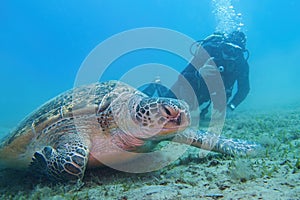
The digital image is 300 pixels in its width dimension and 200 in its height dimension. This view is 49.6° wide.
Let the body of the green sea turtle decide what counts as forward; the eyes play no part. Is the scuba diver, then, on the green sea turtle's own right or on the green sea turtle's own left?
on the green sea turtle's own left

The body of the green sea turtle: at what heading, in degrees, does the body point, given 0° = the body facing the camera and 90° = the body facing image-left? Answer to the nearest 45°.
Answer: approximately 315°
